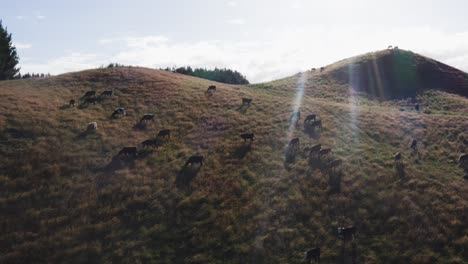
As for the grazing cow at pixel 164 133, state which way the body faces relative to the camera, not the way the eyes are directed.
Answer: to the viewer's left

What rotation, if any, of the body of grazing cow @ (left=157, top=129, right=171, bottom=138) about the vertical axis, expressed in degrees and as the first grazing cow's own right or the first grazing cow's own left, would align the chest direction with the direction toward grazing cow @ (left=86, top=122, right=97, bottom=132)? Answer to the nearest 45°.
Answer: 0° — it already faces it

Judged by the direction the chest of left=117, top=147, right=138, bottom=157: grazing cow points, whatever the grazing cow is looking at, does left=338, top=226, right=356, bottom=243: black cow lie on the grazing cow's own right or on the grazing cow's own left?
on the grazing cow's own left

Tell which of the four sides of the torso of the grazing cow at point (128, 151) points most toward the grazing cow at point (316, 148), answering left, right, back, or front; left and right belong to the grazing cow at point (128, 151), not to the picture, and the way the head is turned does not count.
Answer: back

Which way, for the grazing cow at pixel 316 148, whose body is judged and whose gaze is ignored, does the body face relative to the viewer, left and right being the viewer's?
facing to the left of the viewer

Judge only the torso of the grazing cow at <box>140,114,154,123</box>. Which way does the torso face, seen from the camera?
to the viewer's left

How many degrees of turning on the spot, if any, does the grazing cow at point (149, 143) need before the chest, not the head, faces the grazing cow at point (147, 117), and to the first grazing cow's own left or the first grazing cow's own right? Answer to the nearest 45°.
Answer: approximately 90° to the first grazing cow's own right

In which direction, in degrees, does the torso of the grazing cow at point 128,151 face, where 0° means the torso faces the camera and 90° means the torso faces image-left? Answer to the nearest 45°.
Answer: approximately 90°
